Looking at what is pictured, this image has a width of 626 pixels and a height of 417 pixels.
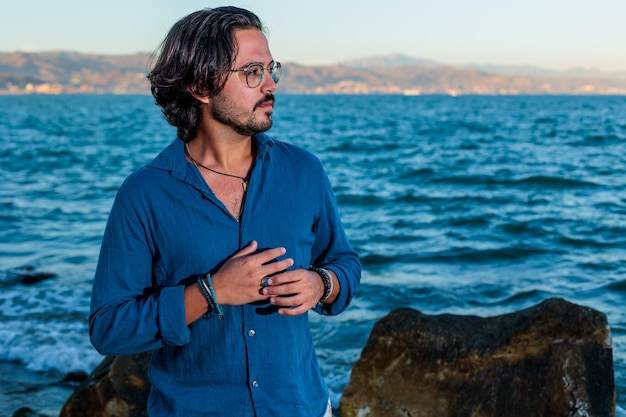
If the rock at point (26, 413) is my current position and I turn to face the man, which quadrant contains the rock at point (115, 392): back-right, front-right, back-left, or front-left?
front-left

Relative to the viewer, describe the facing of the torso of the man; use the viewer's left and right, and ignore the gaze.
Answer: facing the viewer and to the right of the viewer

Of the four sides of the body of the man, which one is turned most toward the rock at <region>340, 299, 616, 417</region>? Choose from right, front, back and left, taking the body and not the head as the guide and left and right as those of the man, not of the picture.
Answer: left
